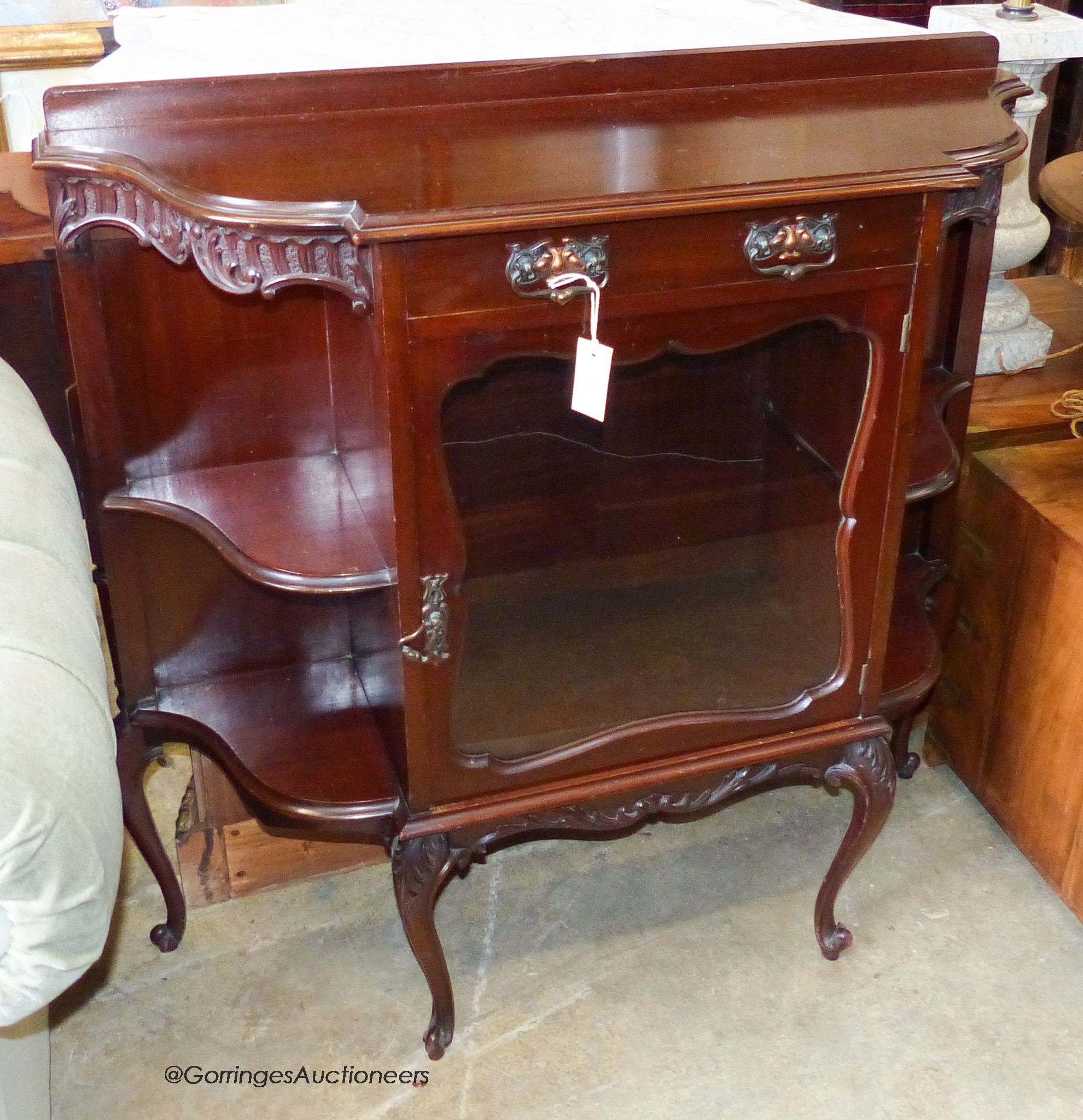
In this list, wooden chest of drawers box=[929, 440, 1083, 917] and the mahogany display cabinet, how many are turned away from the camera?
0

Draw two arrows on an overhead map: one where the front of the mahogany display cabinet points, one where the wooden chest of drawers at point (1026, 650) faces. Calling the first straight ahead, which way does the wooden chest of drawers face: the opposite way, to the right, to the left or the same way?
to the right

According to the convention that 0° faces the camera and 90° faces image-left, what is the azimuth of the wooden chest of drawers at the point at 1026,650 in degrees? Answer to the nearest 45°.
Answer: approximately 45°

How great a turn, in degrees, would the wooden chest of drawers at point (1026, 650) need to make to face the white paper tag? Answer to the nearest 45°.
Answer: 0° — it already faces it

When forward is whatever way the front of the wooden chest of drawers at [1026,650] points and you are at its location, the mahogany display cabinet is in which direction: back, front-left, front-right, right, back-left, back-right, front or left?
front

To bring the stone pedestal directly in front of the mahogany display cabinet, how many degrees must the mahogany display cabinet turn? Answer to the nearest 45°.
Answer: approximately 90° to its left

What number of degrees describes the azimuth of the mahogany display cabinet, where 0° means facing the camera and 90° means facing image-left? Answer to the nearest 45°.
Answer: approximately 315°
